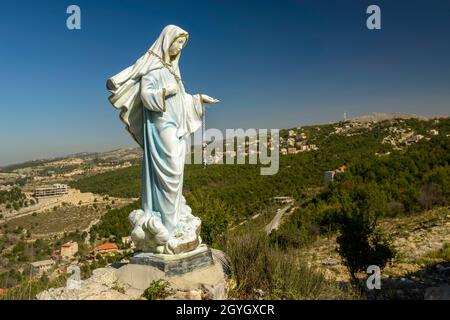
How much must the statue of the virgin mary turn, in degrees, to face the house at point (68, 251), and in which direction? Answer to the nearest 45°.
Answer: approximately 135° to its left

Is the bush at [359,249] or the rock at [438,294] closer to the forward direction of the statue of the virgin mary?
the rock

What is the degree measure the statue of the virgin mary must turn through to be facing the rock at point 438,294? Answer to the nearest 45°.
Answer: approximately 45° to its left

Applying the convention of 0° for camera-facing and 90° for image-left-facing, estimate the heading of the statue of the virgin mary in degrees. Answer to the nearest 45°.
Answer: approximately 315°

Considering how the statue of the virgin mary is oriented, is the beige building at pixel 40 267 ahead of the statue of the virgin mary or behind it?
behind
